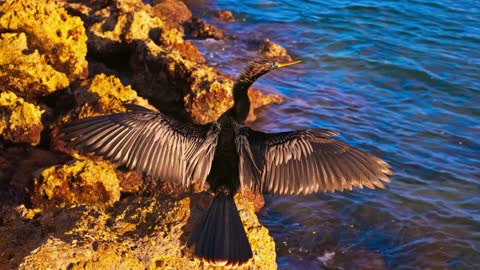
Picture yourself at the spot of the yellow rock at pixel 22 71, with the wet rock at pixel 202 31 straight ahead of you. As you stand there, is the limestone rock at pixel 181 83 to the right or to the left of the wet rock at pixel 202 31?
right

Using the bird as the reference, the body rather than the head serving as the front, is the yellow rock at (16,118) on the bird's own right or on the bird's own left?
on the bird's own left

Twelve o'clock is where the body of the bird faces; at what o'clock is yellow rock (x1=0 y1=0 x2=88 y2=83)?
The yellow rock is roughly at 11 o'clock from the bird.

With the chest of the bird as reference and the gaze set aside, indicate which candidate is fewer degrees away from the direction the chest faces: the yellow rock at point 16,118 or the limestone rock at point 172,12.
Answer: the limestone rock

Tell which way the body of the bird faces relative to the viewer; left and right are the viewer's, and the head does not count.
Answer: facing away from the viewer

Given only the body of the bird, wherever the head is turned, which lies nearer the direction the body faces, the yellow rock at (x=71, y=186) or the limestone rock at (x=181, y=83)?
the limestone rock

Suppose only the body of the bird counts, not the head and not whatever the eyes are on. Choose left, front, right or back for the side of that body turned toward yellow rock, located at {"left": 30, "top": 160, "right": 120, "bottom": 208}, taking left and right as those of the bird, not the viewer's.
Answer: left

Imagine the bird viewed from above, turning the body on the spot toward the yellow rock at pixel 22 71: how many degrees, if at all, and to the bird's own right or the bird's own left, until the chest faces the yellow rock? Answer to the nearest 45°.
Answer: approximately 45° to the bird's own left

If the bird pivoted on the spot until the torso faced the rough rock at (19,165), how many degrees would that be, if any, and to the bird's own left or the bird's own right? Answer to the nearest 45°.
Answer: approximately 45° to the bird's own left

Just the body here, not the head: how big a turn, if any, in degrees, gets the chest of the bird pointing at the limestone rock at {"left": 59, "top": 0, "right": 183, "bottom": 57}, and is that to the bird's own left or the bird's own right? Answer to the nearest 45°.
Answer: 0° — it already faces it

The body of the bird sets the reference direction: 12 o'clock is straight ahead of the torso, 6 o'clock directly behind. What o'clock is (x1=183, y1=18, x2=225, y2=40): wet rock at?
The wet rock is roughly at 12 o'clock from the bird.

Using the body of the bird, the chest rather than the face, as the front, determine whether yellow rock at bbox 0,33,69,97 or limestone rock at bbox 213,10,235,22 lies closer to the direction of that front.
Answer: the limestone rock

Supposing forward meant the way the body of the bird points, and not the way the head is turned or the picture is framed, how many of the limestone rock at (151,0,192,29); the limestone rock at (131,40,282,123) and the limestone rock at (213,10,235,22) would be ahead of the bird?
3
